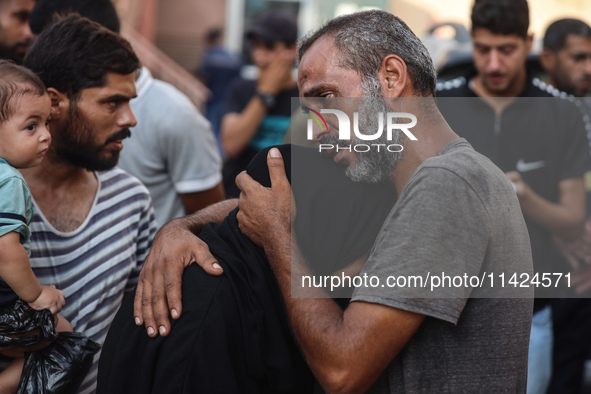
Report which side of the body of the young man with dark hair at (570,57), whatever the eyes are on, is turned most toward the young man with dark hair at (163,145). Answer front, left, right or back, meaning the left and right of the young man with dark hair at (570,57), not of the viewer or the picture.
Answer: right

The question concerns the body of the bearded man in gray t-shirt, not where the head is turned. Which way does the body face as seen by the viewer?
to the viewer's left

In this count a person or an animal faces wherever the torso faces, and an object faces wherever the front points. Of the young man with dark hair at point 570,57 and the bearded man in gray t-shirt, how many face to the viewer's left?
1

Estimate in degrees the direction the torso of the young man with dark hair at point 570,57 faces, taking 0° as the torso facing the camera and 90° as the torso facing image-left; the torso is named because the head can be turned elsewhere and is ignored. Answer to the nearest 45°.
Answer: approximately 315°

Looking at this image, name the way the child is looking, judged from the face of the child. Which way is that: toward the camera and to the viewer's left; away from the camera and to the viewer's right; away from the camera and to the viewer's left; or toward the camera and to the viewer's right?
toward the camera and to the viewer's right

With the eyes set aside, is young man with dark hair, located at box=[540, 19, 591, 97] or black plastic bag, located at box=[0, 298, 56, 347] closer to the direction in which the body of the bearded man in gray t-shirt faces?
the black plastic bag

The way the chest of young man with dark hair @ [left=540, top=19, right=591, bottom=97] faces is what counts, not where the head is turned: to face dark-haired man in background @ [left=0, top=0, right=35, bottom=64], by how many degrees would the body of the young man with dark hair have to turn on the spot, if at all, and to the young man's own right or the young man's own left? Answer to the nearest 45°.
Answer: approximately 90° to the young man's own right

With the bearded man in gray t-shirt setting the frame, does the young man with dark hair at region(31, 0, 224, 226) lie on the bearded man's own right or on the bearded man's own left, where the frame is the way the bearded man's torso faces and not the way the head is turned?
on the bearded man's own right

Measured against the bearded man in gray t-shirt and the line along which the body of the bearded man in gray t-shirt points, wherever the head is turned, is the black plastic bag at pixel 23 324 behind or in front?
in front

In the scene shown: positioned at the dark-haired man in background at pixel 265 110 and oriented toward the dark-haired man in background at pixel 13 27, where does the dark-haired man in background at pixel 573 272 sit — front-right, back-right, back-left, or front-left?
back-left

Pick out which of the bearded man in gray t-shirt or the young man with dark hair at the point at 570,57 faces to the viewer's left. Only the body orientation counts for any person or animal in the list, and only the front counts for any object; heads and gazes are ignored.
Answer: the bearded man in gray t-shirt

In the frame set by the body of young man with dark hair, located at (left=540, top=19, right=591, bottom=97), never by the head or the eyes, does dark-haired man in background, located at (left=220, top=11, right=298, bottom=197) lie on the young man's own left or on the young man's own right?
on the young man's own right

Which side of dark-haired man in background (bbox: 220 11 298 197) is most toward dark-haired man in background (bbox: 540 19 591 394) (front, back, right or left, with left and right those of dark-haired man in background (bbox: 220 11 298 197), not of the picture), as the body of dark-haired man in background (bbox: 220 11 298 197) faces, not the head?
left
